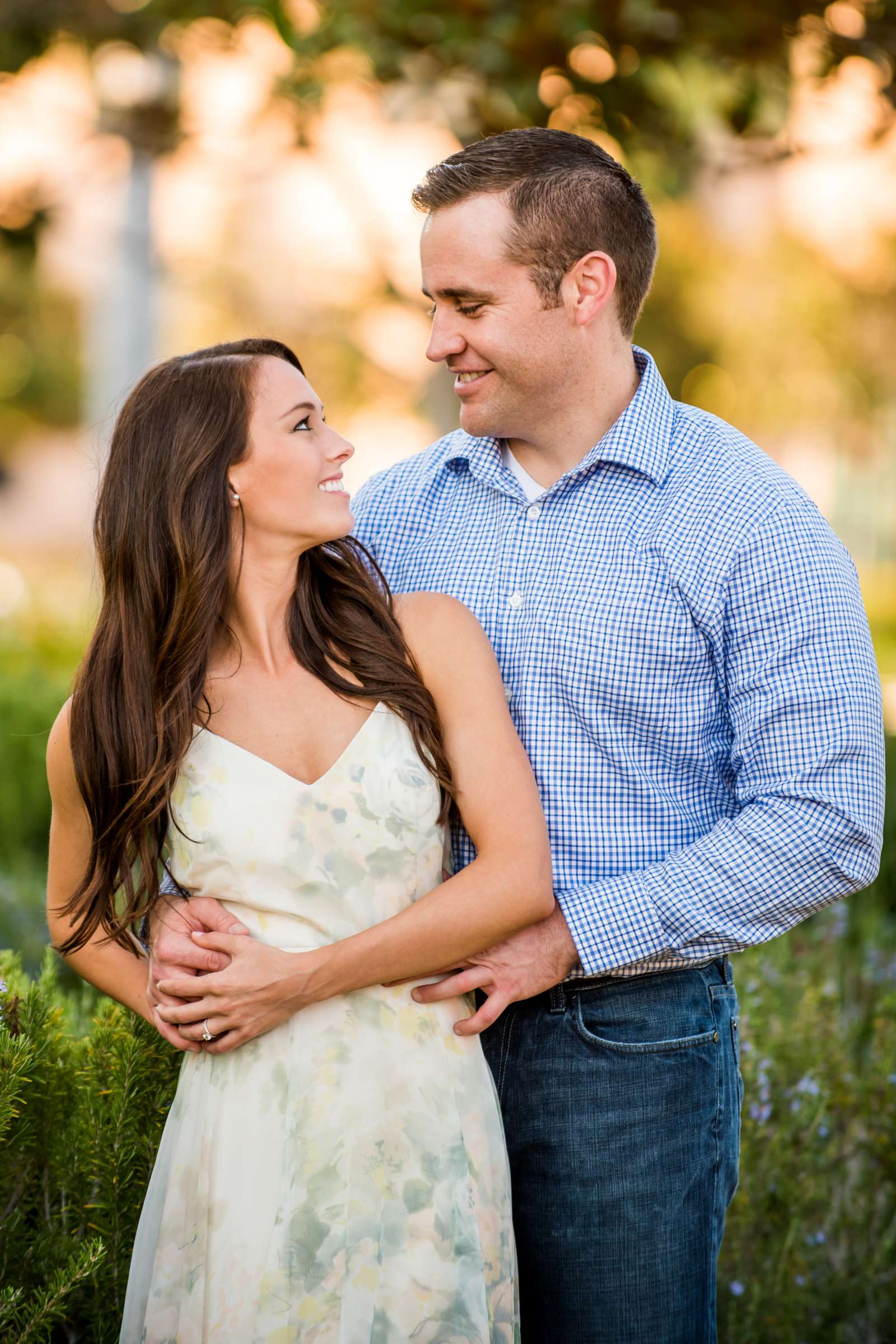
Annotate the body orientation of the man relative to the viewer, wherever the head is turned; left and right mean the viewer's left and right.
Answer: facing the viewer and to the left of the viewer

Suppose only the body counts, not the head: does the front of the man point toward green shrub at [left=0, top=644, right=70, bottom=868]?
no

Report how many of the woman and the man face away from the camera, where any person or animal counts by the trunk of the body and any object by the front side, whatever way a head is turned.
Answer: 0

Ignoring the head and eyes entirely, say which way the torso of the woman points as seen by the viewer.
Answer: toward the camera

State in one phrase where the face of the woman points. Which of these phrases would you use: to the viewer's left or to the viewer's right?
to the viewer's right

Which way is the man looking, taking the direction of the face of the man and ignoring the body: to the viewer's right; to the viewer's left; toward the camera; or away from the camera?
to the viewer's left
